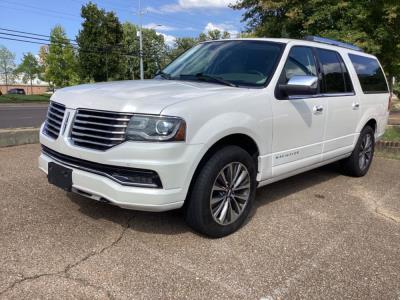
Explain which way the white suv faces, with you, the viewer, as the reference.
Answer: facing the viewer and to the left of the viewer

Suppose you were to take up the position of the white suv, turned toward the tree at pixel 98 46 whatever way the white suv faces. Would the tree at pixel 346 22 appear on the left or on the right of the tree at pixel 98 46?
right

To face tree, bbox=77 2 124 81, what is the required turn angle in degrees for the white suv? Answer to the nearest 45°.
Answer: approximately 135° to its right

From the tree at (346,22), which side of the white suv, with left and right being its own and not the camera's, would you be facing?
back

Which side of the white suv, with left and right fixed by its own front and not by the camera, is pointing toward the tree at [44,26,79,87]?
right
